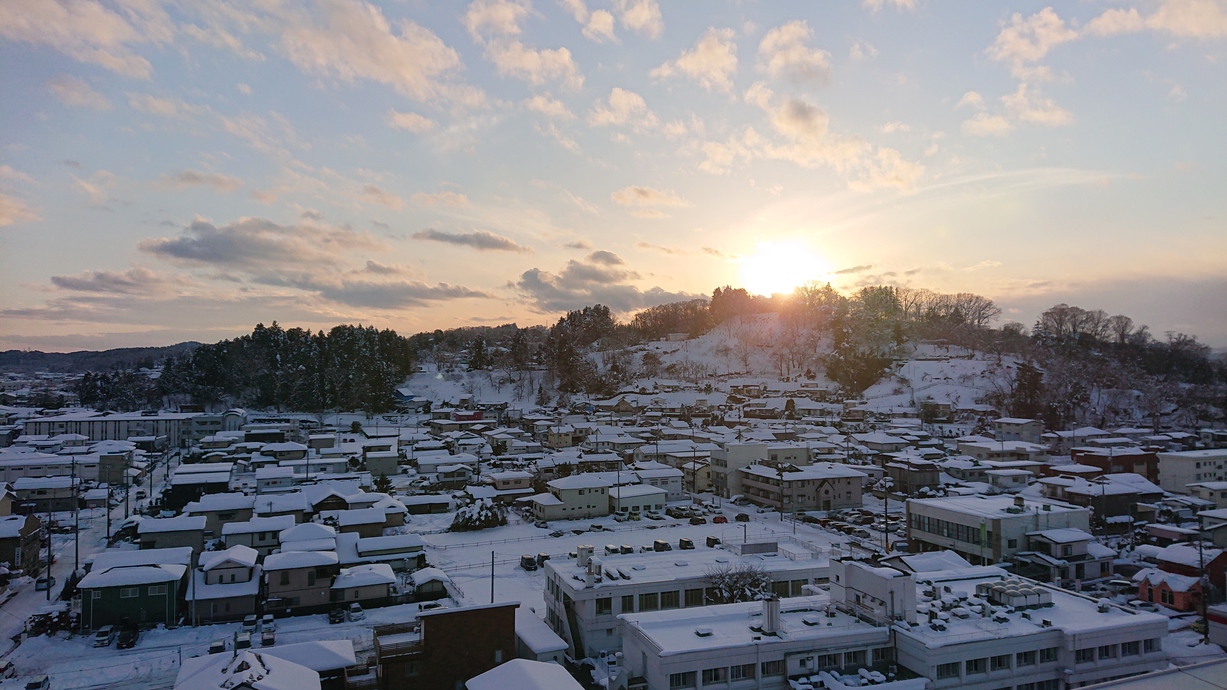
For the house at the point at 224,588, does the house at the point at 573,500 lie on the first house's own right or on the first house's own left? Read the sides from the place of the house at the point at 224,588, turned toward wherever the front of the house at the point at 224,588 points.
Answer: on the first house's own left

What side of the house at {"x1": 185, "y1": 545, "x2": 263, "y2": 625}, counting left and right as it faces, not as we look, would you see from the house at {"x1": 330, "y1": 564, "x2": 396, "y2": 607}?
left

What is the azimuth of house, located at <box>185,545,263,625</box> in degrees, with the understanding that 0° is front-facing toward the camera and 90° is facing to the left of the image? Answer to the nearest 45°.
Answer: approximately 0°

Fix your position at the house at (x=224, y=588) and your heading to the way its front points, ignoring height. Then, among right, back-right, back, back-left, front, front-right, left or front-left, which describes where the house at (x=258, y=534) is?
back

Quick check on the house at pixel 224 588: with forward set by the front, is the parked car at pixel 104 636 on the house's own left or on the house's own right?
on the house's own right

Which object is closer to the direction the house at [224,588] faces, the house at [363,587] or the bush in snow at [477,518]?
the house

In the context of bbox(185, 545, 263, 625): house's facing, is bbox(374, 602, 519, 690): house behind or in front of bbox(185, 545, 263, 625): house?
in front

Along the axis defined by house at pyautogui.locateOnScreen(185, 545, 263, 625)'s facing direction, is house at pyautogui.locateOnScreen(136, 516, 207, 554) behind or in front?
behind

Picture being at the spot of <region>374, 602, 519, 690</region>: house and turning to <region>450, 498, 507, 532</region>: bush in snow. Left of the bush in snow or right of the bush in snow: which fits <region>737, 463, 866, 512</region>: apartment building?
right

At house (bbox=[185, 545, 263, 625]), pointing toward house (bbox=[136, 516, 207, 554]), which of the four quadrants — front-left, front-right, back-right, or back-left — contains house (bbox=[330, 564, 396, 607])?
back-right

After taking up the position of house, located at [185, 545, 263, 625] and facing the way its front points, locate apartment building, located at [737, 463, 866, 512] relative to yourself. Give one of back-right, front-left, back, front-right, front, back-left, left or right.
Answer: left

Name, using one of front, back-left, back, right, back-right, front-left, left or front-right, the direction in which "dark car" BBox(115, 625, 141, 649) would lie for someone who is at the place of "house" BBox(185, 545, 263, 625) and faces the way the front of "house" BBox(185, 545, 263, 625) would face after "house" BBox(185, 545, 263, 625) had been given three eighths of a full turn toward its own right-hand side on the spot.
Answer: left

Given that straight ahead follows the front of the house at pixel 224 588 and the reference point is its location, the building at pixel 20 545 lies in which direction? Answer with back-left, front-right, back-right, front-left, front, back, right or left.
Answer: back-right
